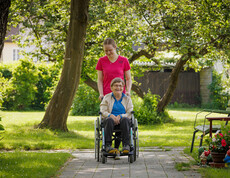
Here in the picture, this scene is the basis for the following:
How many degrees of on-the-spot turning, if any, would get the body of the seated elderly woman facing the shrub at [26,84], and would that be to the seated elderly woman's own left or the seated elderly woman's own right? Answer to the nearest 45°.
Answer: approximately 180°

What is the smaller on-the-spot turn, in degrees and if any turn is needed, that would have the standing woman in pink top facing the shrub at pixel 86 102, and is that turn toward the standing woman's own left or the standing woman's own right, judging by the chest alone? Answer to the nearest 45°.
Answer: approximately 180°

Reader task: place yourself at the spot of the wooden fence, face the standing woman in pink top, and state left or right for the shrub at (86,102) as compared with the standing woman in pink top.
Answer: right

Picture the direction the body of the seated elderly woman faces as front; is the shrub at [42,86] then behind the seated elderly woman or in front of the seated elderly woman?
behind

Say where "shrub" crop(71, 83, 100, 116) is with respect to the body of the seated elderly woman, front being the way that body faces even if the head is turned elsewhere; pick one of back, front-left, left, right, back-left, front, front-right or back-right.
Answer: back

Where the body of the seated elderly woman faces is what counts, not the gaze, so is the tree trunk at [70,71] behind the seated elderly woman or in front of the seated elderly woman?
behind

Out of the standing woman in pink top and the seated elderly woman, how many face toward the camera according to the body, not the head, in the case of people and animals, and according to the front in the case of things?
2

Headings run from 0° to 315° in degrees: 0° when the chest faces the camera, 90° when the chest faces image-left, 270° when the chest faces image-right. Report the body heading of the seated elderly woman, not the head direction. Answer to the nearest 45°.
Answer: approximately 0°

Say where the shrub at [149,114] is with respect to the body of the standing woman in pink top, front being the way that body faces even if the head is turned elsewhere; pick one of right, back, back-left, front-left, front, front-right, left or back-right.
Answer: back

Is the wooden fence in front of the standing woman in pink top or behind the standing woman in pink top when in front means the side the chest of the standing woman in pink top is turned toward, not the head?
behind
